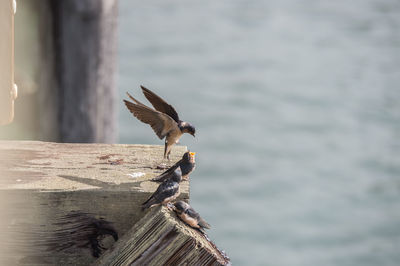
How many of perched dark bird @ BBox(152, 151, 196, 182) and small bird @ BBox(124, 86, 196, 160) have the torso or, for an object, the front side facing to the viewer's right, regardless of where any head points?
2

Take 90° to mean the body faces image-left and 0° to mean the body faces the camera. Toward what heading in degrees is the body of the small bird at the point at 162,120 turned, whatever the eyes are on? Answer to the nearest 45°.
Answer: approximately 270°

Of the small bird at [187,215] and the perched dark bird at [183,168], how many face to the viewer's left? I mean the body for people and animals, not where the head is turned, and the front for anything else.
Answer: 1

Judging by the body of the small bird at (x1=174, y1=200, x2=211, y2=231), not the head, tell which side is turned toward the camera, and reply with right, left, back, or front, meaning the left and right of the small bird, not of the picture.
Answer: left

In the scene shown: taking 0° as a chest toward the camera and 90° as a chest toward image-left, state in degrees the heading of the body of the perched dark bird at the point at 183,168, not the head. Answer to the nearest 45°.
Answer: approximately 270°

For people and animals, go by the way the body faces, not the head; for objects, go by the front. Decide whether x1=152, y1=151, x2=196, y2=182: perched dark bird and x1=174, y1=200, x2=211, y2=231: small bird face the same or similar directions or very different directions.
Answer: very different directions

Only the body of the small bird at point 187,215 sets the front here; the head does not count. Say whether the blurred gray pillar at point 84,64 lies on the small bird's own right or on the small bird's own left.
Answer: on the small bird's own right
